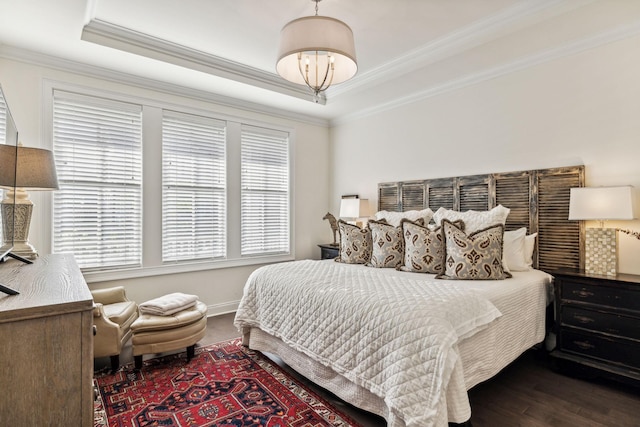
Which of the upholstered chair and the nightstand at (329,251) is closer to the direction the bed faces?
the upholstered chair

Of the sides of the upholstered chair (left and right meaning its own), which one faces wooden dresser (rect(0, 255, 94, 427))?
right

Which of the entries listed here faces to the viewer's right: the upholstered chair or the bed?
the upholstered chair

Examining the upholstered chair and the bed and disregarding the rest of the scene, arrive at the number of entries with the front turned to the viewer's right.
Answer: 1

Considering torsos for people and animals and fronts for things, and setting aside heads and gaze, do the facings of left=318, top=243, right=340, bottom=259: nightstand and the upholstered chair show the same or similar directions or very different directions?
very different directions

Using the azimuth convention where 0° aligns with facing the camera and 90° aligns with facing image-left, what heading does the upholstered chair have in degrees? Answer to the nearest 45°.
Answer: approximately 270°

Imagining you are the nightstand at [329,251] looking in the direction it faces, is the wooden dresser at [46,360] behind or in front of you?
in front

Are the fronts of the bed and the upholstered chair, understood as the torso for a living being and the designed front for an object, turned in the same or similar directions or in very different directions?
very different directions

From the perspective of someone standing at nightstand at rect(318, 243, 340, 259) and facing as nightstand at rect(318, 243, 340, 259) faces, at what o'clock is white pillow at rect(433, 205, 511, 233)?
The white pillow is roughly at 9 o'clock from the nightstand.
